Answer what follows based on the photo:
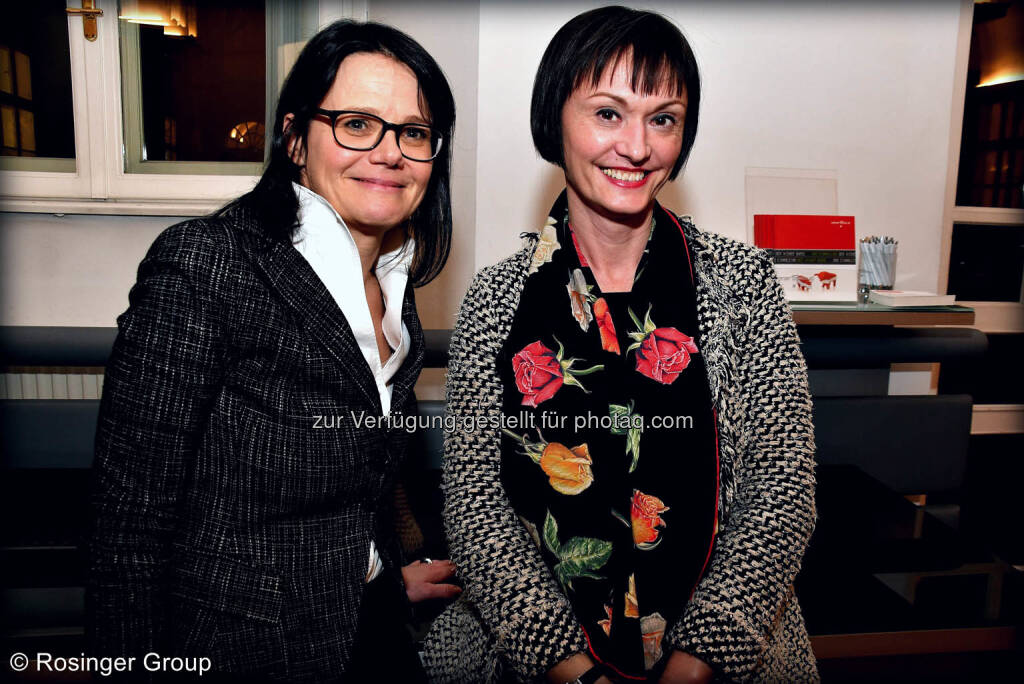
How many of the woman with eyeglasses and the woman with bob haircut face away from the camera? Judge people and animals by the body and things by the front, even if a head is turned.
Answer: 0

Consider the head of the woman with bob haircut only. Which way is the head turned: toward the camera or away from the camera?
toward the camera

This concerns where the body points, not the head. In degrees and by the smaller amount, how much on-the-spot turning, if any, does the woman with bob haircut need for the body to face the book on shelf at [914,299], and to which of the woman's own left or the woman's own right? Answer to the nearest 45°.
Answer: approximately 135° to the woman's own left

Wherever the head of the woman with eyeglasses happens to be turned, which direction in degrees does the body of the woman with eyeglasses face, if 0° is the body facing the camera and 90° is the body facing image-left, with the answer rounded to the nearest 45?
approximately 315°

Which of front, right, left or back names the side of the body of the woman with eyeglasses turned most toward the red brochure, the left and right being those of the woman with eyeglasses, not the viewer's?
left

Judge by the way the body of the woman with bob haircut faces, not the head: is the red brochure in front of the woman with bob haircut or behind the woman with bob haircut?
behind

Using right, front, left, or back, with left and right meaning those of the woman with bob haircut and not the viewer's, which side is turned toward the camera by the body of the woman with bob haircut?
front

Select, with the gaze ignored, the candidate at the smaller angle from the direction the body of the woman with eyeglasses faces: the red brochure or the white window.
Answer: the red brochure

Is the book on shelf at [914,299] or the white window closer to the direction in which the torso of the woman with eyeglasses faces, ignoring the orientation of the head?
the book on shelf

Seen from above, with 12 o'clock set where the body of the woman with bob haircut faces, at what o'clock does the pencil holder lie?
The pencil holder is roughly at 7 o'clock from the woman with bob haircut.

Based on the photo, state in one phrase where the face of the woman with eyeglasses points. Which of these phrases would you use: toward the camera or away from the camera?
toward the camera

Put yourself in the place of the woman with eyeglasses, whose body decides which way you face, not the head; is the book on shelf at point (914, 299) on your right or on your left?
on your left
